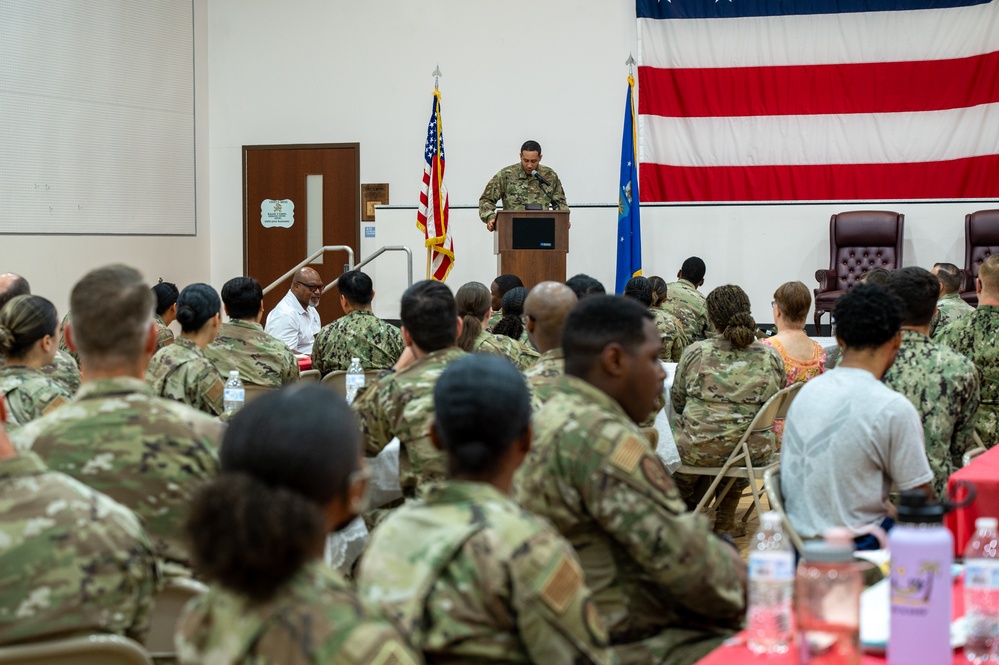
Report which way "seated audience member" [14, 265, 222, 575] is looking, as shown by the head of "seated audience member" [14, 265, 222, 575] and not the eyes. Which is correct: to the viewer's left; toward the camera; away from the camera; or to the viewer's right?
away from the camera

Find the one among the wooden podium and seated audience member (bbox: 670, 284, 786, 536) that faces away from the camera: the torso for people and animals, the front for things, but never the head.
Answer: the seated audience member

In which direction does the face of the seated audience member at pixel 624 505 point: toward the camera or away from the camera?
away from the camera

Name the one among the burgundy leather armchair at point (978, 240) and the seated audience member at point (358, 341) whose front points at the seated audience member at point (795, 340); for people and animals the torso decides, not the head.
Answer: the burgundy leather armchair

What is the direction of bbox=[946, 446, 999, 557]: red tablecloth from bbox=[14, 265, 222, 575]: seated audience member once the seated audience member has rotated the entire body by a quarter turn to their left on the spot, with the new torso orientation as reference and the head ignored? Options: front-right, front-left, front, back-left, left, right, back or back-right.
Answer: back

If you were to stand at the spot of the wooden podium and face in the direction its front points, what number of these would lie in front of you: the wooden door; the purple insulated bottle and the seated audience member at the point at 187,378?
2

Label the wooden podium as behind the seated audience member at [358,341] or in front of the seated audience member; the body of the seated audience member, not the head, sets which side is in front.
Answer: in front

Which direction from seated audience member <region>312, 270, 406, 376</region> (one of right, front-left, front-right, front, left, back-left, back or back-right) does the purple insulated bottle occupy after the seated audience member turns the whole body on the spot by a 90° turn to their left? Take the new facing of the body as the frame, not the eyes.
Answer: left

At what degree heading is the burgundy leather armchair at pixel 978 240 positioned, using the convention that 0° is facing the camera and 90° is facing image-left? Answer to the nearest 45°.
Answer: approximately 0°

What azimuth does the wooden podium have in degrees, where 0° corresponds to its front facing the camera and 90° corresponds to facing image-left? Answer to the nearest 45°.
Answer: approximately 0°

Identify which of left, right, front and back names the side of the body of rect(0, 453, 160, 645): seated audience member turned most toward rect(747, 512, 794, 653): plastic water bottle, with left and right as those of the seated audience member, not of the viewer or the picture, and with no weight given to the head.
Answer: right

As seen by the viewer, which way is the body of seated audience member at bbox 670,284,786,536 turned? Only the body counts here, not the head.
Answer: away from the camera

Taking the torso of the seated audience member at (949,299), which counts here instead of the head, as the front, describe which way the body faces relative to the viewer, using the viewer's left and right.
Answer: facing away from the viewer

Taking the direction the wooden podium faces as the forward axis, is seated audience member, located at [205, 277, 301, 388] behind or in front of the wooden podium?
in front

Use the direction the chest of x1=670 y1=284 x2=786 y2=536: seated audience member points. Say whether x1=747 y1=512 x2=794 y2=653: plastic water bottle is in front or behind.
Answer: behind

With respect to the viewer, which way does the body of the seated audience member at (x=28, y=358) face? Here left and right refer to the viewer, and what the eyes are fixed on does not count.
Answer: facing away from the viewer and to the right of the viewer

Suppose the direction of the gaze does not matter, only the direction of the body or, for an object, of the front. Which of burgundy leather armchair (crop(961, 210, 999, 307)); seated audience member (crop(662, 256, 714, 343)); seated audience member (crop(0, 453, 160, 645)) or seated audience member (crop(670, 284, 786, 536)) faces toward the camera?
the burgundy leather armchair
